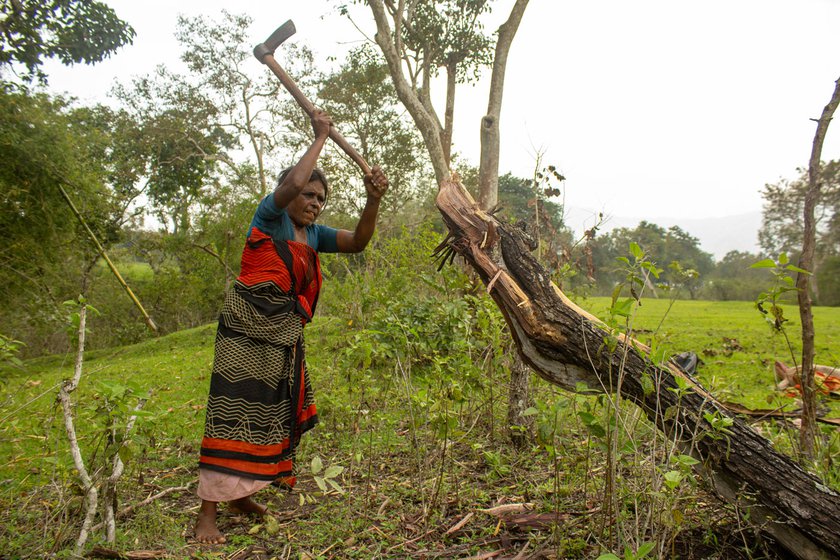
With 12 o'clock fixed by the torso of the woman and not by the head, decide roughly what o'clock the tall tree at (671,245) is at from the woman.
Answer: The tall tree is roughly at 9 o'clock from the woman.

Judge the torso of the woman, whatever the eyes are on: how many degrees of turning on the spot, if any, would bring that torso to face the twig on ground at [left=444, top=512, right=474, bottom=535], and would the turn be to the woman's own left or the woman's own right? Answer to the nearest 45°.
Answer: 0° — they already face it

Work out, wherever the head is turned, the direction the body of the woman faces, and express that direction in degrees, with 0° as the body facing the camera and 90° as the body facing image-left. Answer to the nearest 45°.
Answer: approximately 315°

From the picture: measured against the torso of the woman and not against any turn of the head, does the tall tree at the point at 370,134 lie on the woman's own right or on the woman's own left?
on the woman's own left
